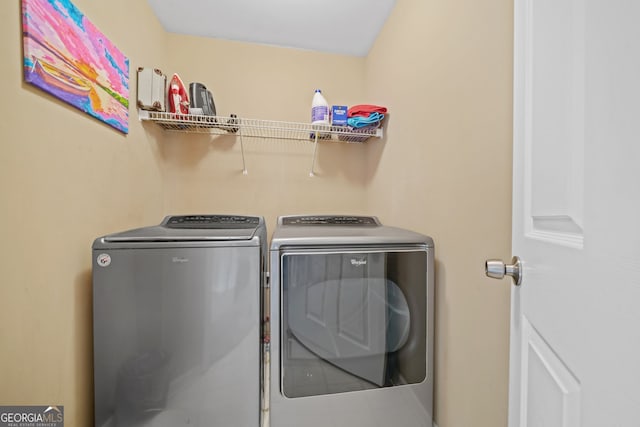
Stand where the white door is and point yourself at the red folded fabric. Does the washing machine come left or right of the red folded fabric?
left

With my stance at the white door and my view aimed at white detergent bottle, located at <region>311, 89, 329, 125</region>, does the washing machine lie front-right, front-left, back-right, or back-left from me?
front-left

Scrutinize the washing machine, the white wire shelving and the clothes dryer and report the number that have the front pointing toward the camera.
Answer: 3

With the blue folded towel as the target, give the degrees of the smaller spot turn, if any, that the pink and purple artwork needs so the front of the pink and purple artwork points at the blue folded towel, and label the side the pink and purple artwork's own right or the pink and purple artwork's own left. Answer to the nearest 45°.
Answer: approximately 45° to the pink and purple artwork's own left

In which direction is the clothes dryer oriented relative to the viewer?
toward the camera

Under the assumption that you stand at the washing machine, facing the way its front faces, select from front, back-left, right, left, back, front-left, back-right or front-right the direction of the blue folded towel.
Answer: left

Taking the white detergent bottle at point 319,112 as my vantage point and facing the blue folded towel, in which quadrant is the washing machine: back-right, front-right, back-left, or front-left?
back-right

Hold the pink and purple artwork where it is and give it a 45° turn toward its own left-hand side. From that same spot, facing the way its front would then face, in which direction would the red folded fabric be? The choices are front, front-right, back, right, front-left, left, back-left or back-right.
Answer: front

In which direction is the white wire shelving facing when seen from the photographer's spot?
facing the viewer

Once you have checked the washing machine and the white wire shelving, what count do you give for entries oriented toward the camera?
2

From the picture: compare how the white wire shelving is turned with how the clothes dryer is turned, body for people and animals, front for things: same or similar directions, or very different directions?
same or similar directions

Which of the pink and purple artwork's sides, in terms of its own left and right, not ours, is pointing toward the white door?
front

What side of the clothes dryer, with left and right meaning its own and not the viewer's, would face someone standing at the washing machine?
right
